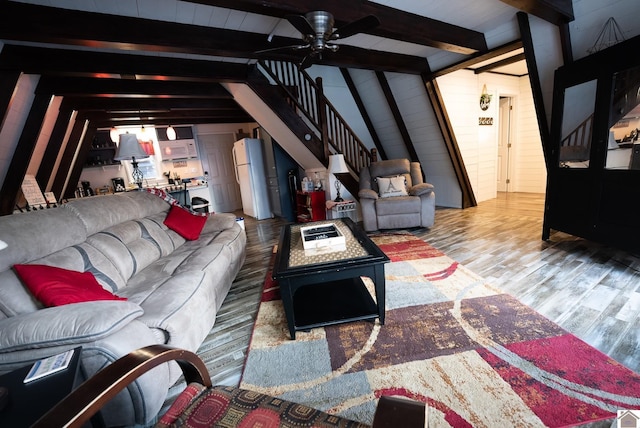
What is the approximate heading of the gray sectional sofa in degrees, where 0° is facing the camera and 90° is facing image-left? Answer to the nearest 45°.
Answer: approximately 315°

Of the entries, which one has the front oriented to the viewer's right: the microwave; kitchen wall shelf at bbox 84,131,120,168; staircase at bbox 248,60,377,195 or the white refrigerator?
the staircase

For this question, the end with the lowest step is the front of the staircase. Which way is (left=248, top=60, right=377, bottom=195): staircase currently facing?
to the viewer's right

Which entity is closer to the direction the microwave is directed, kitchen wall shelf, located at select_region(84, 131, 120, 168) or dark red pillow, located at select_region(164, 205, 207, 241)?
the dark red pillow

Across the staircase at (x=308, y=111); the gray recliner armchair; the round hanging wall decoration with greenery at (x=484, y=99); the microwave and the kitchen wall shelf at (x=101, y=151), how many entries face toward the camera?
4

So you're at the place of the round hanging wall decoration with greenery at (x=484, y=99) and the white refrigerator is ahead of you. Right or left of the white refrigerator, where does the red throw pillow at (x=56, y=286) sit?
left

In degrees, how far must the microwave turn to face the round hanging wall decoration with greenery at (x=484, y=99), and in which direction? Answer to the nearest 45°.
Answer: approximately 45° to its left

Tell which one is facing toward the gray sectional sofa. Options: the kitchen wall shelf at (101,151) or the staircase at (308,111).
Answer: the kitchen wall shelf

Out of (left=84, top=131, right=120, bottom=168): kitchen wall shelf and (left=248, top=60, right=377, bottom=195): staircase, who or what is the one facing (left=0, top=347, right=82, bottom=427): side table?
the kitchen wall shelf

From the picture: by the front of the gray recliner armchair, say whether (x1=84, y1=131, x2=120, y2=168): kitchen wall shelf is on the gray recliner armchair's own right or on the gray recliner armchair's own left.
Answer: on the gray recliner armchair's own right

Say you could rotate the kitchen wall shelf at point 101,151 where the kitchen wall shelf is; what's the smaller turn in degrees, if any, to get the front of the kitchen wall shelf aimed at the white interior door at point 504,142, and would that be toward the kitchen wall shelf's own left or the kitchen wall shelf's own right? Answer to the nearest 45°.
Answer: approximately 45° to the kitchen wall shelf's own left

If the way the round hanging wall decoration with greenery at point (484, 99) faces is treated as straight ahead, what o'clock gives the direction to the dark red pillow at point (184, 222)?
The dark red pillow is roughly at 1 o'clock from the round hanging wall decoration with greenery.
